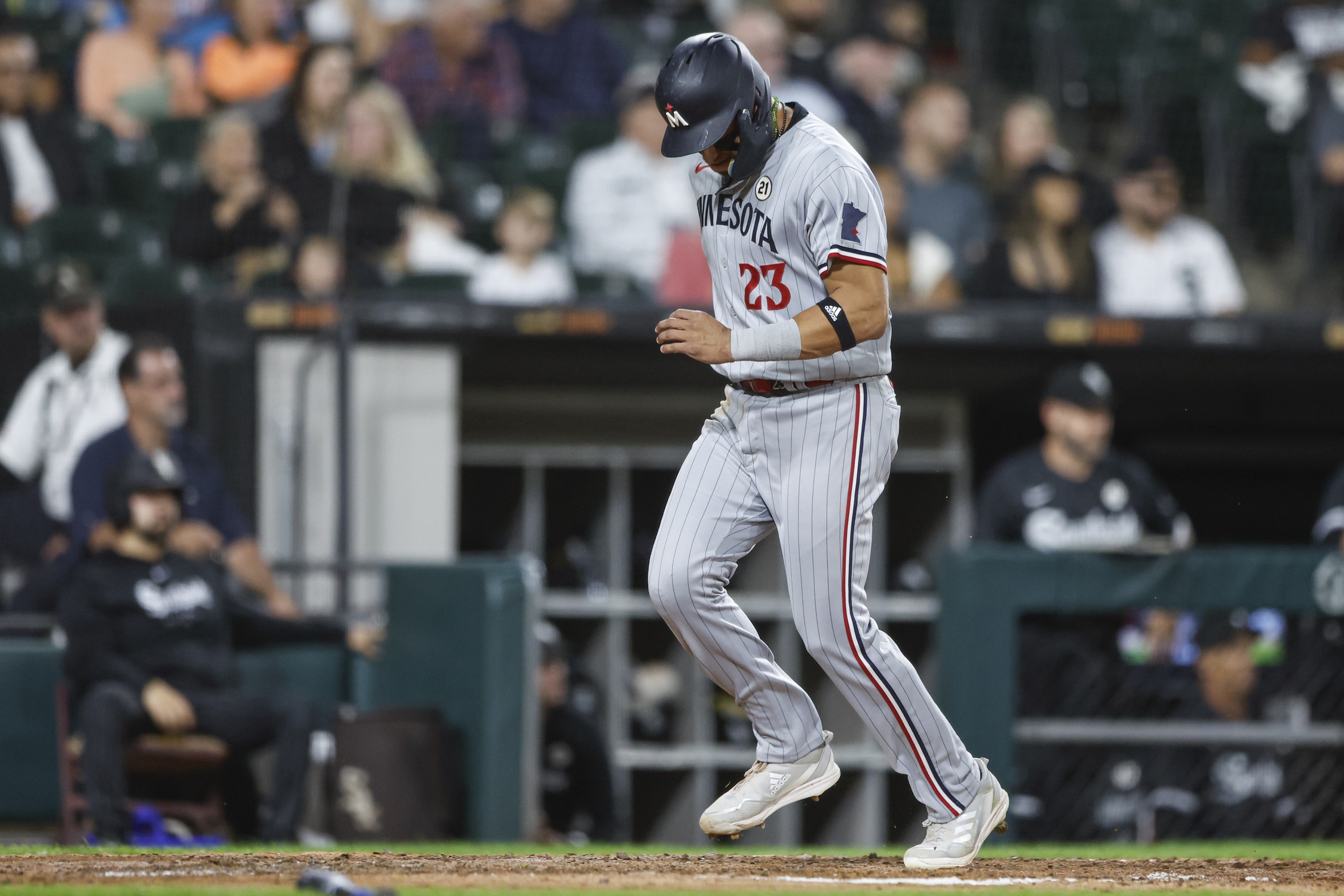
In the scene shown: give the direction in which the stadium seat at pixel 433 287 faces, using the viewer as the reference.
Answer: facing the viewer

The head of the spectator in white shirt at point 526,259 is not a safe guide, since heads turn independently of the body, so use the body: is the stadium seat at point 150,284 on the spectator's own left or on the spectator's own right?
on the spectator's own right

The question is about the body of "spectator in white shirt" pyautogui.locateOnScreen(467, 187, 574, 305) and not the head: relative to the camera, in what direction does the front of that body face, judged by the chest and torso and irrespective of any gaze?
toward the camera

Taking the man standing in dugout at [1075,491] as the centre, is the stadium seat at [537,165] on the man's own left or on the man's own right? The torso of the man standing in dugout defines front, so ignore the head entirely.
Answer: on the man's own right

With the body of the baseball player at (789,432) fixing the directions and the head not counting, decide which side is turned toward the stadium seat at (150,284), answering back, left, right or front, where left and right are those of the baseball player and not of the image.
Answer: right

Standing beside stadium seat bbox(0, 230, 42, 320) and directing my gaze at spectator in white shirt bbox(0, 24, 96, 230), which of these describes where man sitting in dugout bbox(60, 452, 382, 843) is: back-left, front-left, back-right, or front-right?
back-right

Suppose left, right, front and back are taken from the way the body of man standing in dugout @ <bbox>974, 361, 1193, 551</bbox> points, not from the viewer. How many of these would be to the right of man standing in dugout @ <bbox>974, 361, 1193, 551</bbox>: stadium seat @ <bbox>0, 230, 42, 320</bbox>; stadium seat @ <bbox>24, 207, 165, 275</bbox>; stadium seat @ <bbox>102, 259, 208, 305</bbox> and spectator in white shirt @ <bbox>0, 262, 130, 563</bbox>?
4

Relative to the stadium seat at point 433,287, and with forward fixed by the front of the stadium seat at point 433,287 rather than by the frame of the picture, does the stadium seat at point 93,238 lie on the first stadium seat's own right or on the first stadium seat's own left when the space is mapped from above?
on the first stadium seat's own right

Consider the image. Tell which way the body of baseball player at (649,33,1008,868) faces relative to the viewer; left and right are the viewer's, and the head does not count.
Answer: facing the viewer and to the left of the viewer

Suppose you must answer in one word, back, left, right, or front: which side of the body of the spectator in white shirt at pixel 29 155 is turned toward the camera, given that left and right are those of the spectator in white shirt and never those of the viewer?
front

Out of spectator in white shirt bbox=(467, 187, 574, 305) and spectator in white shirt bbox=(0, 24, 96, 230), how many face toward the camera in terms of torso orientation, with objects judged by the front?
2

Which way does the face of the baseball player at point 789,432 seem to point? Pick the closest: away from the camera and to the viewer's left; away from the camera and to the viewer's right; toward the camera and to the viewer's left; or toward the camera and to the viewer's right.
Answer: toward the camera and to the viewer's left

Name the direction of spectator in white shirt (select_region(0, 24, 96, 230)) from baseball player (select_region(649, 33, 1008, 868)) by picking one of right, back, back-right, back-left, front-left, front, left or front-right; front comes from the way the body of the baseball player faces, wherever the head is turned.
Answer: right
